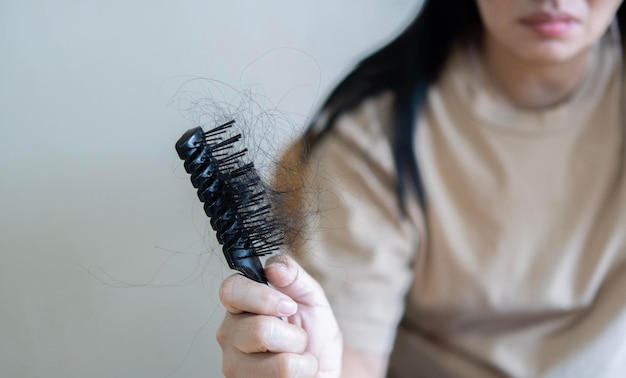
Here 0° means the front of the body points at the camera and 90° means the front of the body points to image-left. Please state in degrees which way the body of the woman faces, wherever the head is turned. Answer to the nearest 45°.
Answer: approximately 0°
